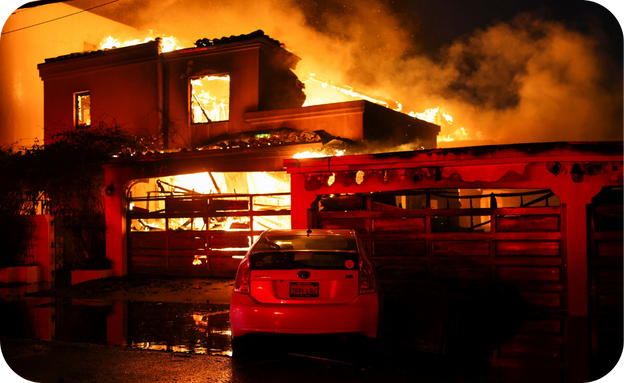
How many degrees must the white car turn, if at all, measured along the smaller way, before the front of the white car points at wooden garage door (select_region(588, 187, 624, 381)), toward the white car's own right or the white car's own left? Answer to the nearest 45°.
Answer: approximately 45° to the white car's own right

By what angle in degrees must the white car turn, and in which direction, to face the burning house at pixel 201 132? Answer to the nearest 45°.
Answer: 0° — it already faces it

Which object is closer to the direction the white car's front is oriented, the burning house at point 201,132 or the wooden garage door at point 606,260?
the burning house

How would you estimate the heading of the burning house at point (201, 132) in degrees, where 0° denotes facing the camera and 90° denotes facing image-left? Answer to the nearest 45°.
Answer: approximately 0°

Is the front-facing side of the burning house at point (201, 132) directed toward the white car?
yes

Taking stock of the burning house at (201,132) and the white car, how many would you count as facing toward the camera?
1

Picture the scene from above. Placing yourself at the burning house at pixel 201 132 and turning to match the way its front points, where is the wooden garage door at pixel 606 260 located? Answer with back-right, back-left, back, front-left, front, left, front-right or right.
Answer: front-left

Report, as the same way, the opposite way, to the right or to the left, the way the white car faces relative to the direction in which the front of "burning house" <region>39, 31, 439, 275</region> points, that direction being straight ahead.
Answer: the opposite way

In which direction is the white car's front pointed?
away from the camera
